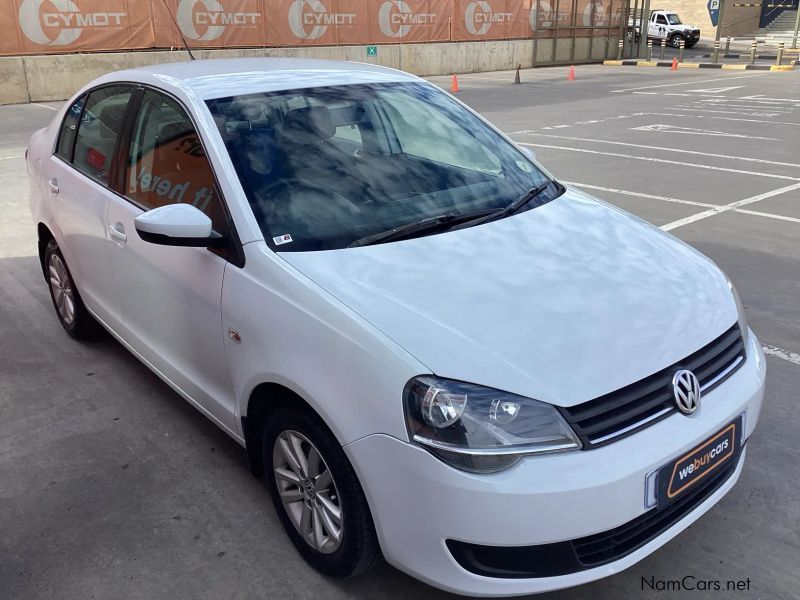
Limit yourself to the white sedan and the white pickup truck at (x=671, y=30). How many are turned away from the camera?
0

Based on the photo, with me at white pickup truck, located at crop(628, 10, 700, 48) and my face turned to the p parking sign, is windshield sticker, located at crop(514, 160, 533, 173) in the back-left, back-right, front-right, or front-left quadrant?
back-right

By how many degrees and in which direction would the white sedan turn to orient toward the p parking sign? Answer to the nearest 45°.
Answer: approximately 135° to its left

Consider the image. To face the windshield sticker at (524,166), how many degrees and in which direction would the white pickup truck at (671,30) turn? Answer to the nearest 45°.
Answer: approximately 45° to its right

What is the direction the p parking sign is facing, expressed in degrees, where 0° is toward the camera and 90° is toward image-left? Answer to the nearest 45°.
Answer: approximately 0°

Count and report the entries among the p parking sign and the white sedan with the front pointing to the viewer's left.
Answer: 0

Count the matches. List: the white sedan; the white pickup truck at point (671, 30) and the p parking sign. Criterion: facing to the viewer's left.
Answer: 0

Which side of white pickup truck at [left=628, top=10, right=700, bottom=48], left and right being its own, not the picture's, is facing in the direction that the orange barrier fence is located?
right

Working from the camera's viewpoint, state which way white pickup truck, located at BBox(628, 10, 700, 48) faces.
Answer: facing the viewer and to the right of the viewer

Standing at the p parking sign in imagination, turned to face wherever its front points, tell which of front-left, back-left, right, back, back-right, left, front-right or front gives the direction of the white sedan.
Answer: front

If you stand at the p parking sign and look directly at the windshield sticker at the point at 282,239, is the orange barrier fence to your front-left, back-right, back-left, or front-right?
front-right

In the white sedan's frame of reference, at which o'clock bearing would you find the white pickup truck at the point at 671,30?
The white pickup truck is roughly at 8 o'clock from the white sedan.
